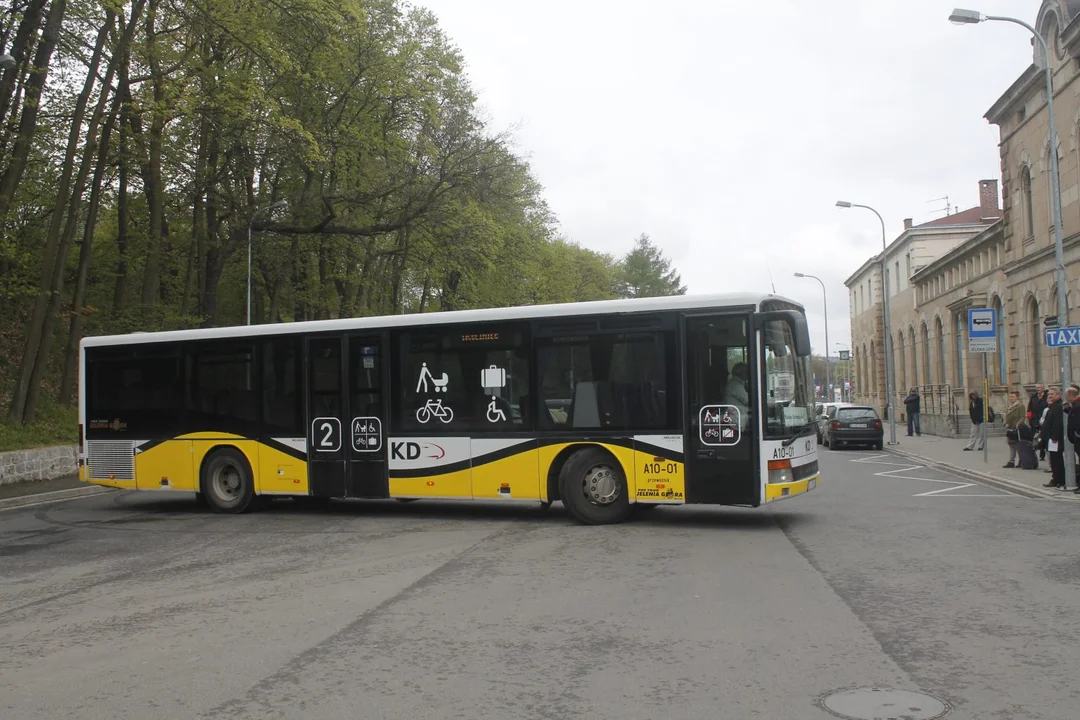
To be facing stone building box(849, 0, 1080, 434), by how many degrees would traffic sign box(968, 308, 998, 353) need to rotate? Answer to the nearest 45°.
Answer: approximately 180°

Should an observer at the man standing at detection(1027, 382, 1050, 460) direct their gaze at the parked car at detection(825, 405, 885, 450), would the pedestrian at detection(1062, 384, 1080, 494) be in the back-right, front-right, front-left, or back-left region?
back-left

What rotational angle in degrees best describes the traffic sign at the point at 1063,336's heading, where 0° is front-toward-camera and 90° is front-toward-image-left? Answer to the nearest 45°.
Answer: approximately 0°

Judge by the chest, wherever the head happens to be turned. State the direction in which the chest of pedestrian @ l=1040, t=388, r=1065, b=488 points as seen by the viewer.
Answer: to the viewer's left

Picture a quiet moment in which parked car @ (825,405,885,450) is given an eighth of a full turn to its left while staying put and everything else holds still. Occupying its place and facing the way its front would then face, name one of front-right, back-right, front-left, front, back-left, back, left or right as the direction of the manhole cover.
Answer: back-left

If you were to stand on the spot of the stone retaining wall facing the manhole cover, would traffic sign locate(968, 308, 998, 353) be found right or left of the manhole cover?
left

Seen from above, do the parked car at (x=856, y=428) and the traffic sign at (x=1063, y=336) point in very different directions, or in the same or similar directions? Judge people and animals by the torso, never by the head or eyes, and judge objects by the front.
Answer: very different directions

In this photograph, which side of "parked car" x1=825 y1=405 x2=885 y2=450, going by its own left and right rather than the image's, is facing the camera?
back

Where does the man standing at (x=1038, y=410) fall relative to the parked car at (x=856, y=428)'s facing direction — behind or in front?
behind
